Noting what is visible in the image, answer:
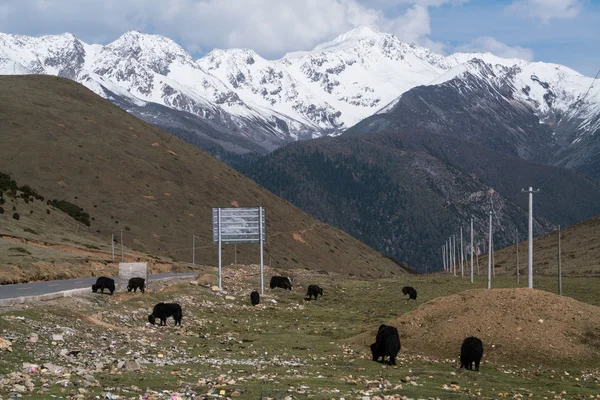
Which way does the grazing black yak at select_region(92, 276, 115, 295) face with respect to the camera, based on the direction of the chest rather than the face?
to the viewer's left

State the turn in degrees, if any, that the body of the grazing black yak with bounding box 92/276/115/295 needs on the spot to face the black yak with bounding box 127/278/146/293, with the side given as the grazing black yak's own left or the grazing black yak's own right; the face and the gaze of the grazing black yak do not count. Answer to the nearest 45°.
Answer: approximately 135° to the grazing black yak's own right

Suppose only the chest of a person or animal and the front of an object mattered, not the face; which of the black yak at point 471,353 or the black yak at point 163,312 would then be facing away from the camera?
the black yak at point 471,353

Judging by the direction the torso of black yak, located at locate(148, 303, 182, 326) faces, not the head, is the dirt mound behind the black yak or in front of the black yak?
behind

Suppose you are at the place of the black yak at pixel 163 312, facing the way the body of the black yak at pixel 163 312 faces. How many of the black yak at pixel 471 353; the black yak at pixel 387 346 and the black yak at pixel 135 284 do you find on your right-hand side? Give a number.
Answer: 1

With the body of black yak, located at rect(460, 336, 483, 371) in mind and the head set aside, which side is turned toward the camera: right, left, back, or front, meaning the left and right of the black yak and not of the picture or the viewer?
back

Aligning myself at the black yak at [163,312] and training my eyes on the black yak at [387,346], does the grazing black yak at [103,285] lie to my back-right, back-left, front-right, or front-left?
back-left

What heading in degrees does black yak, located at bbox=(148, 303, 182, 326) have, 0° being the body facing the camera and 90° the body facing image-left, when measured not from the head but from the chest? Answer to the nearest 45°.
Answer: approximately 90°
